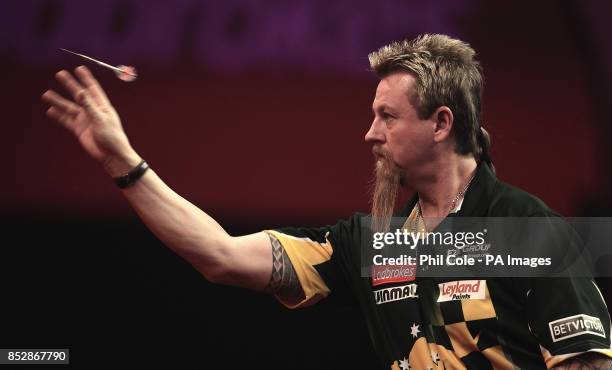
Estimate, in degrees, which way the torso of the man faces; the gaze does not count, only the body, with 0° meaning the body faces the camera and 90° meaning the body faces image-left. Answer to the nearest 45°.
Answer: approximately 45°

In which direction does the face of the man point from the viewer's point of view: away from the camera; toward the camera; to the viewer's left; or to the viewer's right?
to the viewer's left
